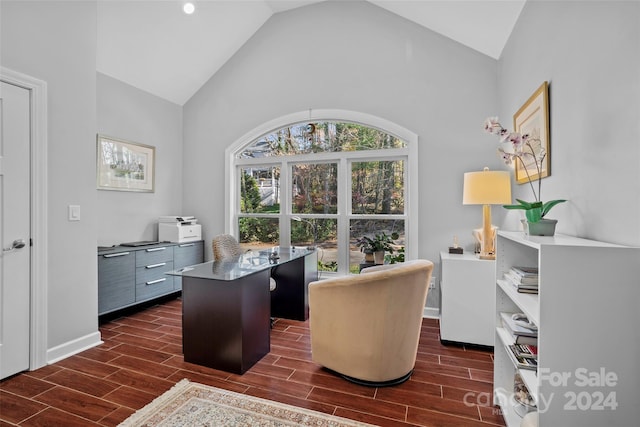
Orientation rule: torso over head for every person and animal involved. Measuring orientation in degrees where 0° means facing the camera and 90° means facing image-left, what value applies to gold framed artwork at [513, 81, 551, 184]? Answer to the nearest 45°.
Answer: approximately 45°

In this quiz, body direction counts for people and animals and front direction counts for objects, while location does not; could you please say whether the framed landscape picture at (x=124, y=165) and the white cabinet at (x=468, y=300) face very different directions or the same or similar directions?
very different directions

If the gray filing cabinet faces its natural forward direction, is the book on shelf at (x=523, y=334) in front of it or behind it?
in front
